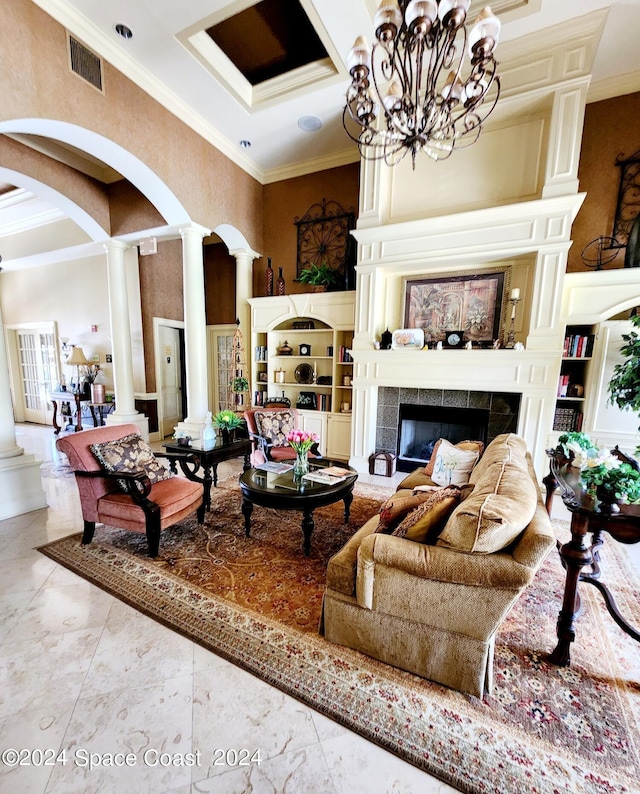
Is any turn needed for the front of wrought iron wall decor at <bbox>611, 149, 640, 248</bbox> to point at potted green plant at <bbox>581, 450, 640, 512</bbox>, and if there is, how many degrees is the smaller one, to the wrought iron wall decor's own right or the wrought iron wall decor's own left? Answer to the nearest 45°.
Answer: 0° — it already faces it

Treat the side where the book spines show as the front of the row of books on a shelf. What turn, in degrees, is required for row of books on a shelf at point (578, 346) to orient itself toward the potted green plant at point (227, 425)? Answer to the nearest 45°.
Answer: approximately 45° to its right

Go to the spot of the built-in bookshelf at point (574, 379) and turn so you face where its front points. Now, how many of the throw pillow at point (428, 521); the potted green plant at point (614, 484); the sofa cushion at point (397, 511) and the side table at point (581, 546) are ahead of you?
4

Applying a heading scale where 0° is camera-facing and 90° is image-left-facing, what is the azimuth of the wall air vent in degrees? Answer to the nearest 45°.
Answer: approximately 315°

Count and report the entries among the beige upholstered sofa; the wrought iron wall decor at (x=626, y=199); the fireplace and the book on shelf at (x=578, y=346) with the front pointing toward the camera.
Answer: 3

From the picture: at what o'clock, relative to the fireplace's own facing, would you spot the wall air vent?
The wall air vent is roughly at 2 o'clock from the fireplace.

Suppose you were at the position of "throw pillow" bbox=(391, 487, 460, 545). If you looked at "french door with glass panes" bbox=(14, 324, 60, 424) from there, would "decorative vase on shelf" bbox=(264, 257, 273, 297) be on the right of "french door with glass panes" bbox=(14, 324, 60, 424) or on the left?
right

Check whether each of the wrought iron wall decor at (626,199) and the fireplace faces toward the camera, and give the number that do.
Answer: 2
